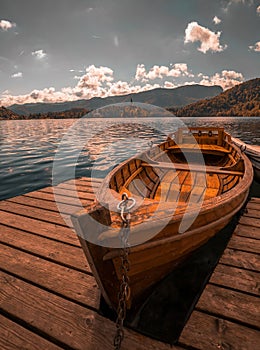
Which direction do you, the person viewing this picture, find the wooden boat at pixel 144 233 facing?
facing the viewer and to the left of the viewer
